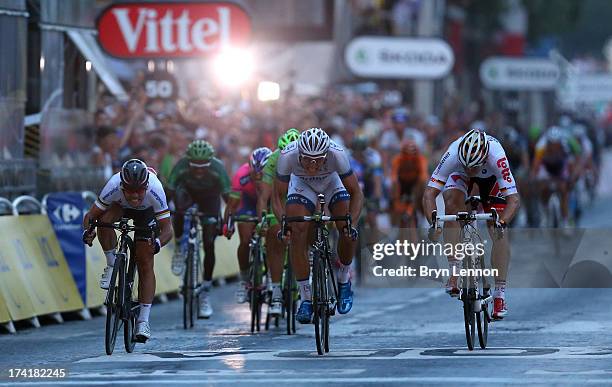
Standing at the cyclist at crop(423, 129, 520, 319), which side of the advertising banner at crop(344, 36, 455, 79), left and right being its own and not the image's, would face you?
front

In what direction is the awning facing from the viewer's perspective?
to the viewer's right

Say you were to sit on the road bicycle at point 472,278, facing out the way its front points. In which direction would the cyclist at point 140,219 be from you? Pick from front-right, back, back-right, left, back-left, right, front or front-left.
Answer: right

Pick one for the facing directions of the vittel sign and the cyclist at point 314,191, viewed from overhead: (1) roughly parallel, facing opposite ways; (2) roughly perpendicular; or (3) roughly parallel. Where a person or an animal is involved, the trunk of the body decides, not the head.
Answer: roughly parallel

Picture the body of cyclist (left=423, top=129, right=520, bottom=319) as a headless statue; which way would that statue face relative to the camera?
toward the camera

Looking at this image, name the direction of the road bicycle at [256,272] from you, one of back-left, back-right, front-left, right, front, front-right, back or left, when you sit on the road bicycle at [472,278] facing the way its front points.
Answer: back-right

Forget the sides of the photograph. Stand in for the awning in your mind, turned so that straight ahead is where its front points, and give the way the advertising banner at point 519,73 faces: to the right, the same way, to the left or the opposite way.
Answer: to the right

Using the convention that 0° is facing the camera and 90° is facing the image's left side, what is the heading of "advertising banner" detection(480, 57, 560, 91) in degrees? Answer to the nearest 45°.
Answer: approximately 0°

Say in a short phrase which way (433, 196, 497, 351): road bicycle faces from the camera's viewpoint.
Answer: facing the viewer

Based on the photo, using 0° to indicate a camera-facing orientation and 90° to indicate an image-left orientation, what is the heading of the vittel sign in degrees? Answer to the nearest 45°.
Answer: approximately 0°

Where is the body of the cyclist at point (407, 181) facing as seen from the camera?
toward the camera

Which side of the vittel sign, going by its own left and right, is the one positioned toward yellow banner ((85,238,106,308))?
front
